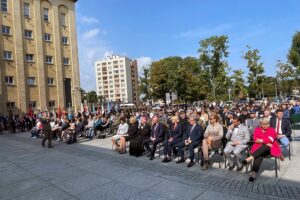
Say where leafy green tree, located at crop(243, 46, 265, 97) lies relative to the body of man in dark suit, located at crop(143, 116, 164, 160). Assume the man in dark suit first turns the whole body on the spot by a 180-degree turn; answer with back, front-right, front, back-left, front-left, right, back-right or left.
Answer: front

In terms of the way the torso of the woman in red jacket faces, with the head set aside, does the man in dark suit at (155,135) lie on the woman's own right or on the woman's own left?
on the woman's own right

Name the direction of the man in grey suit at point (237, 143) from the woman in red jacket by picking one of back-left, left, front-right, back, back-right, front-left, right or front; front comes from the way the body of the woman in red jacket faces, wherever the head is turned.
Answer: right

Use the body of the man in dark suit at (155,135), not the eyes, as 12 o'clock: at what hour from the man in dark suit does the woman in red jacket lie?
The woman in red jacket is roughly at 9 o'clock from the man in dark suit.

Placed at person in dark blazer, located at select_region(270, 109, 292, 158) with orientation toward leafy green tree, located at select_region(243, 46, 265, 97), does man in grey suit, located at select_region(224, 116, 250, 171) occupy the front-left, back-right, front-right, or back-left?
back-left

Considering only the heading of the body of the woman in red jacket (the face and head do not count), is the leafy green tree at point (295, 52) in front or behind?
behind

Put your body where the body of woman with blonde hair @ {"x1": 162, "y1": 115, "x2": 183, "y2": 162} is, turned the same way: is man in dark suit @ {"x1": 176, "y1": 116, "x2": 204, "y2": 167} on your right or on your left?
on your left

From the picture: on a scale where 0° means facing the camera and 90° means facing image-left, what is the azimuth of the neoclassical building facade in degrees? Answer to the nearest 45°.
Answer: approximately 315°

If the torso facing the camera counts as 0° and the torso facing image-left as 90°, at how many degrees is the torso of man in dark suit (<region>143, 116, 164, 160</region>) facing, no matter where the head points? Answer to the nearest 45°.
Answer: approximately 45°

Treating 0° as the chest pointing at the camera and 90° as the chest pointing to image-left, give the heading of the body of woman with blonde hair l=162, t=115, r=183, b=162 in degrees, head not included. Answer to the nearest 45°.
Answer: approximately 45°
